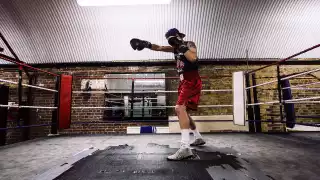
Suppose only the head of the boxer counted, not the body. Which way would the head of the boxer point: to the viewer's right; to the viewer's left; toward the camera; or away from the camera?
to the viewer's left

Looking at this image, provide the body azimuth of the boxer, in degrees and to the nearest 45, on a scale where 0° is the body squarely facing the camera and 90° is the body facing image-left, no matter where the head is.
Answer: approximately 45°
